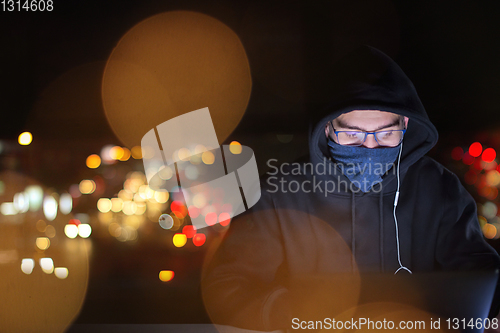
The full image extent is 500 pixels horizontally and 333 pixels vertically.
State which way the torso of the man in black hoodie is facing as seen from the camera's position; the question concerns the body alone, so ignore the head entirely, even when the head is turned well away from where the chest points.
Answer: toward the camera

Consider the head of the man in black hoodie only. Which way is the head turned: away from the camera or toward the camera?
toward the camera
